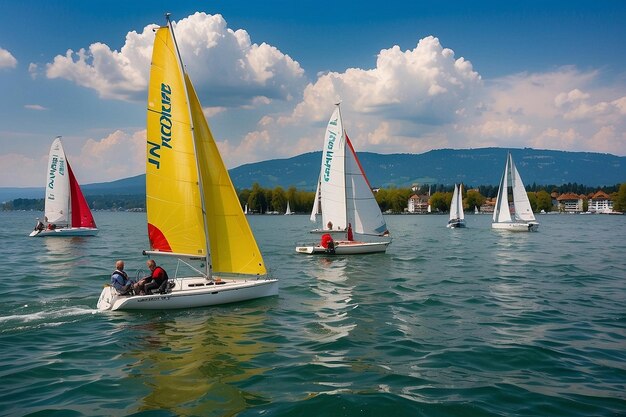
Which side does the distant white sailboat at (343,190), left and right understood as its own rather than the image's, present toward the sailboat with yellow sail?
right

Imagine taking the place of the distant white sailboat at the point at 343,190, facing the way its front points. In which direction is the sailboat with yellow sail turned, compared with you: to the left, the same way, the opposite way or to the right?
the same way

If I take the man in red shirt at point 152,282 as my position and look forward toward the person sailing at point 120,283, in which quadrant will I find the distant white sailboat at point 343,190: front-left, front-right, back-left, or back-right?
back-right

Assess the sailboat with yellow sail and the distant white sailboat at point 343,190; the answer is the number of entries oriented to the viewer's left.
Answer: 0

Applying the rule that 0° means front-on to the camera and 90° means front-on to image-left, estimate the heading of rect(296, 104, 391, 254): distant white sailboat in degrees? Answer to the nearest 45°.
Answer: approximately 270°

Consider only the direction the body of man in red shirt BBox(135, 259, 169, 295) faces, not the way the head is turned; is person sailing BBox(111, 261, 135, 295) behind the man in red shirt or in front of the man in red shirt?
in front

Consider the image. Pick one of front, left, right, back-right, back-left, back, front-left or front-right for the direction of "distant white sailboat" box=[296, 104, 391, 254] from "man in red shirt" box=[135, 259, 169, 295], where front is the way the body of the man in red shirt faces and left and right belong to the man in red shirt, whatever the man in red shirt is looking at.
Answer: back-right

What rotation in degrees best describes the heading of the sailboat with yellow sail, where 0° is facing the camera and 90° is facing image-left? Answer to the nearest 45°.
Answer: approximately 270°
